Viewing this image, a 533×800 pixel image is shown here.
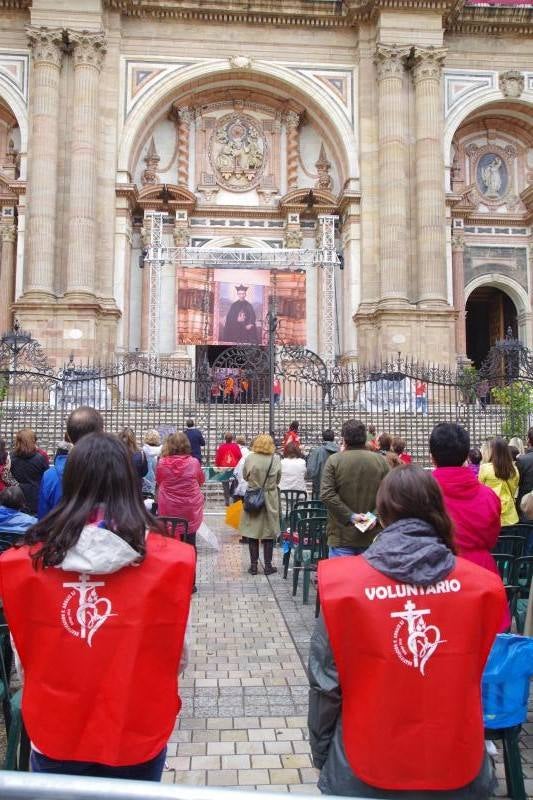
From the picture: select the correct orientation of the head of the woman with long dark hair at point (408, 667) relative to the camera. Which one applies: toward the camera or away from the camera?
away from the camera

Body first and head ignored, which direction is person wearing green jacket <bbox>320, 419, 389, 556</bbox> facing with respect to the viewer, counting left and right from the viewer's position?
facing away from the viewer

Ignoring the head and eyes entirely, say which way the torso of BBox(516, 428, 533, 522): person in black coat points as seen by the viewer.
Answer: away from the camera

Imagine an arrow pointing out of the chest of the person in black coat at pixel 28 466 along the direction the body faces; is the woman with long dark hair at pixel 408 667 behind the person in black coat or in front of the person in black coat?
behind

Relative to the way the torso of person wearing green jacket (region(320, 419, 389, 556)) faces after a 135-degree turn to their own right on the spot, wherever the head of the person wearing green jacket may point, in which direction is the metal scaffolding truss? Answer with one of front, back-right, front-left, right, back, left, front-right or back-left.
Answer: back-left

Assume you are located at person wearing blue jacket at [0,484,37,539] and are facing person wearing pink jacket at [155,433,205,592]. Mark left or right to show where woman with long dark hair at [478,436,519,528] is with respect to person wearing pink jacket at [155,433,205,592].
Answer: right

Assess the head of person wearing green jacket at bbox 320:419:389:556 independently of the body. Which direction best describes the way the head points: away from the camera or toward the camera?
away from the camera

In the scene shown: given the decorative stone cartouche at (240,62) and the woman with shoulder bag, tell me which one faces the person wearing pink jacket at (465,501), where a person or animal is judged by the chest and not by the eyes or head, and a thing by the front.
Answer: the decorative stone cartouche

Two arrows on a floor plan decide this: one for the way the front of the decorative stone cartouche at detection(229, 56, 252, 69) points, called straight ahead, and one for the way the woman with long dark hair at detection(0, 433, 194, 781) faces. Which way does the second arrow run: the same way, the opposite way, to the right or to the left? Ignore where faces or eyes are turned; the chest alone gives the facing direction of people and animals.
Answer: the opposite way

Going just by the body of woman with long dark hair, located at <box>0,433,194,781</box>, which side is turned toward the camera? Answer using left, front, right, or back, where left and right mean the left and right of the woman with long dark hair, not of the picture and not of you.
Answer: back

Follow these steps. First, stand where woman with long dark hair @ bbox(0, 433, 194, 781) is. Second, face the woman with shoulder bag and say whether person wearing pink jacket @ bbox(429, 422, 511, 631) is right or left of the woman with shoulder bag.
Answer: right

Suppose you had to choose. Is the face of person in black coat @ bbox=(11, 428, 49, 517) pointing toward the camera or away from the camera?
away from the camera

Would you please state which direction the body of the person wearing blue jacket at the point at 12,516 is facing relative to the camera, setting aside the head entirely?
away from the camera

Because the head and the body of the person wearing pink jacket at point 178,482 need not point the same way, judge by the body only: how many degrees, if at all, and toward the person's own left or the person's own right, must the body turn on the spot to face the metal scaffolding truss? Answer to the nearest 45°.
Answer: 0° — they already face it

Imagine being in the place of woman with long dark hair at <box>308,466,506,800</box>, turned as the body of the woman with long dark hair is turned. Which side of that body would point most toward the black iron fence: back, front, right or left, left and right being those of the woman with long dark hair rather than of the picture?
front

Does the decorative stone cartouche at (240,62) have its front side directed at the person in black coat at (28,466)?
yes

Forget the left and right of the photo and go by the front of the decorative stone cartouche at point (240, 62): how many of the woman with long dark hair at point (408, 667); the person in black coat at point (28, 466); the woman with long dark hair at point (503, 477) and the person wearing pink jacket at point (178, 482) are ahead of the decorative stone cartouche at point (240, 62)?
4

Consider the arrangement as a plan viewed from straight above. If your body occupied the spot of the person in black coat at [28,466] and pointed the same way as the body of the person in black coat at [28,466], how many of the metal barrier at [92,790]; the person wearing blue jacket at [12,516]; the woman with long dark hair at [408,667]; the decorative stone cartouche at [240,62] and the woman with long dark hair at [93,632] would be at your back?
4

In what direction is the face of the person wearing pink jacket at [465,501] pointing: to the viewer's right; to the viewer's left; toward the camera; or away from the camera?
away from the camera

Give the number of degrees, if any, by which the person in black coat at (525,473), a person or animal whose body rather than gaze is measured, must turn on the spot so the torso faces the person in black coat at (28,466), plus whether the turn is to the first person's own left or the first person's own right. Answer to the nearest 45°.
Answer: approximately 90° to the first person's own left
